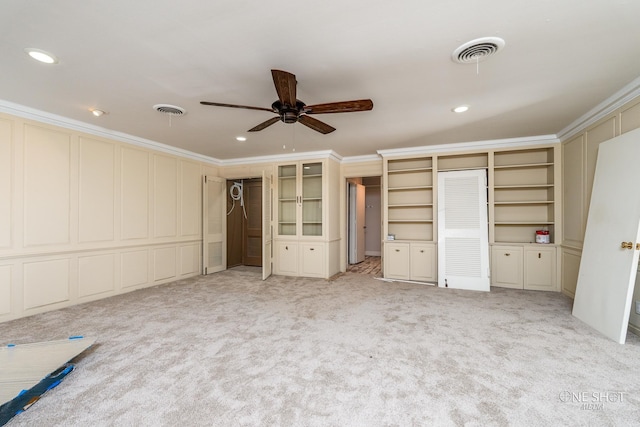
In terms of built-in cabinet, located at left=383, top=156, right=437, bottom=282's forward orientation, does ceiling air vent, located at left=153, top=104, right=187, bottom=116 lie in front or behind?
in front

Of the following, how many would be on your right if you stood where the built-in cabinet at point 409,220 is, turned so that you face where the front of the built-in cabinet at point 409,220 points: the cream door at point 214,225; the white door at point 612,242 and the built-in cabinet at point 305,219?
2

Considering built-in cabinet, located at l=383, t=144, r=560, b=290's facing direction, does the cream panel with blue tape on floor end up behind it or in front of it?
in front

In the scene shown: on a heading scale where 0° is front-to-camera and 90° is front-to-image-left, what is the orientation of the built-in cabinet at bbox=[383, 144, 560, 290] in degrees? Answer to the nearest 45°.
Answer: approximately 0°

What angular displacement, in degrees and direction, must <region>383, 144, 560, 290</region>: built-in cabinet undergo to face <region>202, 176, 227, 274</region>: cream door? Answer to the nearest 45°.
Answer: approximately 90° to its right

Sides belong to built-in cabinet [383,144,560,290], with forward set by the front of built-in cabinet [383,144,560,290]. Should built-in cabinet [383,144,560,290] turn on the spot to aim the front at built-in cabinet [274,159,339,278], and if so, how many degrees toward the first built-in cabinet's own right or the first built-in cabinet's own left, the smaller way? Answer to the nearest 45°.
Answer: approximately 90° to the first built-in cabinet's own right
